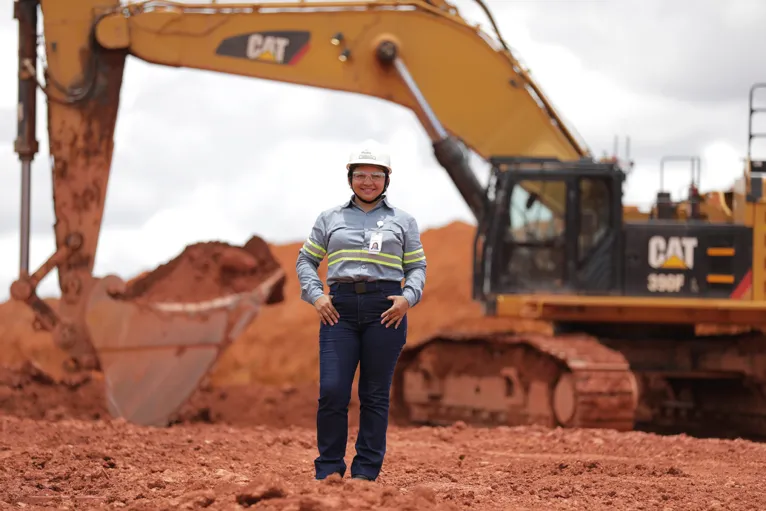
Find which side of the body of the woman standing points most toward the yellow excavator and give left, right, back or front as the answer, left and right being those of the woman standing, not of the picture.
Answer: back

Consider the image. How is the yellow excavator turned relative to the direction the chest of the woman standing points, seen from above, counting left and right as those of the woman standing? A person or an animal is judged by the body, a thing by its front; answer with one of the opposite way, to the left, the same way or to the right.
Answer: to the right

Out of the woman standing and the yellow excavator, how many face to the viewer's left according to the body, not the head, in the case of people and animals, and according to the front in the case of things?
1

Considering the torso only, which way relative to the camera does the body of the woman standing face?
toward the camera

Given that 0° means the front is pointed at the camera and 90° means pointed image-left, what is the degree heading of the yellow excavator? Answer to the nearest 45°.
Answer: approximately 90°

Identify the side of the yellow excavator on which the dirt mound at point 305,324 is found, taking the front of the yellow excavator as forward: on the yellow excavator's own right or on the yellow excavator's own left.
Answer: on the yellow excavator's own right

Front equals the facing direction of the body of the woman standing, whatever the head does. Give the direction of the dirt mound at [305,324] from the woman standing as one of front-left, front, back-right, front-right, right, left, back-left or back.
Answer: back

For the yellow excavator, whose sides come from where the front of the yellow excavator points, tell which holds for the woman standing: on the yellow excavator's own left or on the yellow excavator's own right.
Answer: on the yellow excavator's own left
